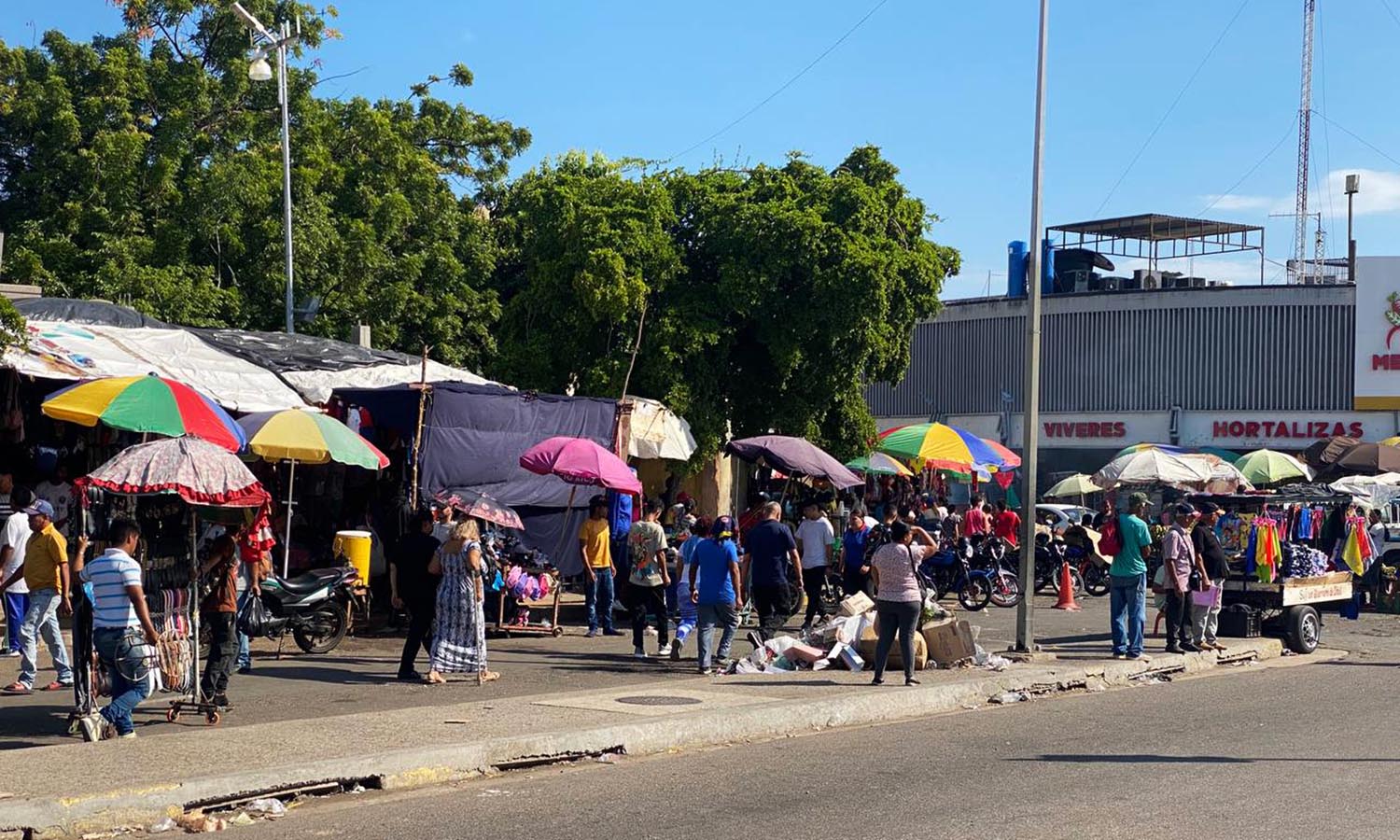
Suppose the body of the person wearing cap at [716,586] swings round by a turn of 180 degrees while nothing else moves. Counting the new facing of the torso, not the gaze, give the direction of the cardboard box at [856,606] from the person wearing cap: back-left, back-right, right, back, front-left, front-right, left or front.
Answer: back-left

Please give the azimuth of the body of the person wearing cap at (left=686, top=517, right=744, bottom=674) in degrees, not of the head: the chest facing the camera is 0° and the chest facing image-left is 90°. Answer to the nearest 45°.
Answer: approximately 180°

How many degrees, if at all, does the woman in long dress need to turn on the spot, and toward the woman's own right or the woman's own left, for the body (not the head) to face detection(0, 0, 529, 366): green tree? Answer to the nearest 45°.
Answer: approximately 45° to the woman's own left

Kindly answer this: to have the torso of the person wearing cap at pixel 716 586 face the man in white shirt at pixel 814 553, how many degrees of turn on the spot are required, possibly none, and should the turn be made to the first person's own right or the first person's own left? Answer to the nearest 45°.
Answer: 0° — they already face them

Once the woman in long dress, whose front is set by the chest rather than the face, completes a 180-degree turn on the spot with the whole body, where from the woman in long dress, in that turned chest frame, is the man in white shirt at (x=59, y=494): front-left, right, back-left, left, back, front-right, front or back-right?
right

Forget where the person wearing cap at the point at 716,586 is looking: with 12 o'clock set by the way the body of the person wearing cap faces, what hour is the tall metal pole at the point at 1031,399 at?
The tall metal pole is roughly at 2 o'clock from the person wearing cap.

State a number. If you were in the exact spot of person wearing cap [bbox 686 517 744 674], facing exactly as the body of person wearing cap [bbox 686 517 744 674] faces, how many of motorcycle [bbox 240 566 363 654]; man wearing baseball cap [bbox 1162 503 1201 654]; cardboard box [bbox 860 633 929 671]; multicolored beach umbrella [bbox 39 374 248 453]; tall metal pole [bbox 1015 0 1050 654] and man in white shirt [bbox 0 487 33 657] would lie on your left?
3

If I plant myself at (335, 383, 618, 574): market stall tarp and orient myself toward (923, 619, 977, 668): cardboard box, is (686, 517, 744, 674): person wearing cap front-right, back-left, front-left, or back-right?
front-right

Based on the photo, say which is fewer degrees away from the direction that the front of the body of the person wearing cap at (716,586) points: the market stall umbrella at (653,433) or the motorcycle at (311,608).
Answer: the market stall umbrella

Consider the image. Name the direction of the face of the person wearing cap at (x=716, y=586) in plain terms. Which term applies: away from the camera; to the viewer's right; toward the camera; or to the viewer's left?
away from the camera

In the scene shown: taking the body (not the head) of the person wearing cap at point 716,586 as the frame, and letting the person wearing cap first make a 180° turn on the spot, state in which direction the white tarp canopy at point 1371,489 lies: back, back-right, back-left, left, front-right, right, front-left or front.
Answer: back-left

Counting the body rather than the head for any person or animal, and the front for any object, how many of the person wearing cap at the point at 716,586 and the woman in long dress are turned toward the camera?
0

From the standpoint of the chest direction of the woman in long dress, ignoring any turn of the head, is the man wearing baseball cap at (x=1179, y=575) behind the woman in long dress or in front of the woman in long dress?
in front

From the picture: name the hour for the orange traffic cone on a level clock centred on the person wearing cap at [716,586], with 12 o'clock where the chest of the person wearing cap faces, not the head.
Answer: The orange traffic cone is roughly at 1 o'clock from the person wearing cap.
